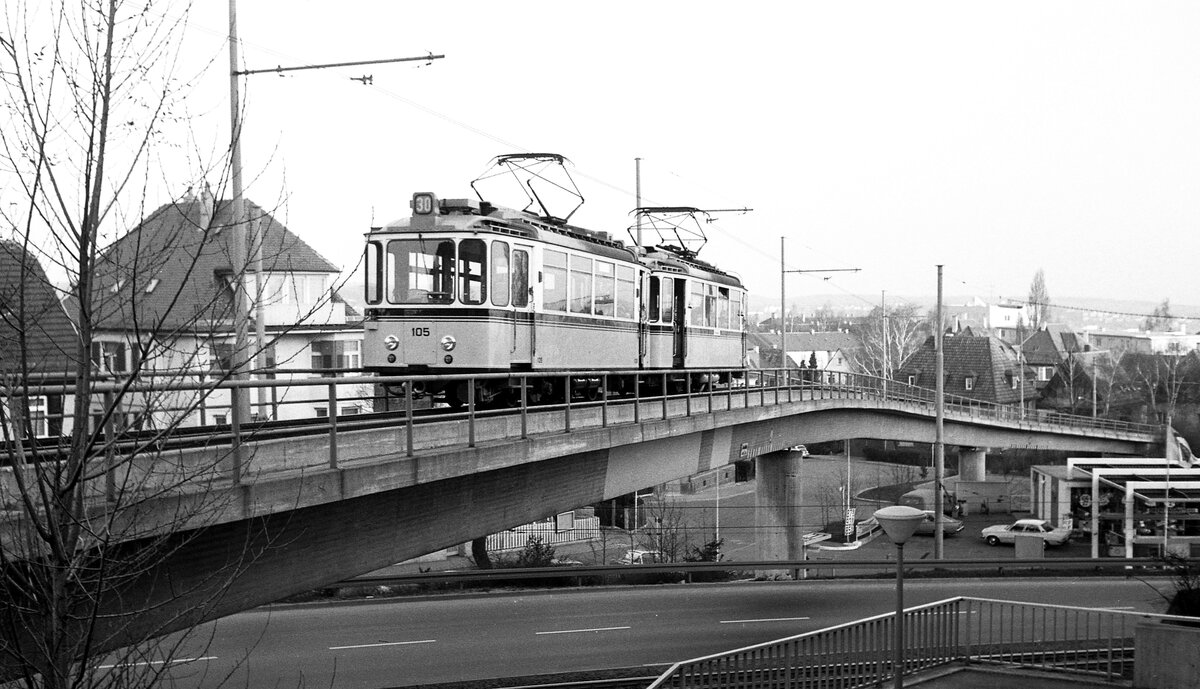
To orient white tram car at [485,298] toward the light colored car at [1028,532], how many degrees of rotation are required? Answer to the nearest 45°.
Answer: approximately 180°

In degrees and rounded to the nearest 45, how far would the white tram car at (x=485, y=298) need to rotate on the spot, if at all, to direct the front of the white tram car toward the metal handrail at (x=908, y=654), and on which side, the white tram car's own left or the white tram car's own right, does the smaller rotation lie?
approximately 45° to the white tram car's own left

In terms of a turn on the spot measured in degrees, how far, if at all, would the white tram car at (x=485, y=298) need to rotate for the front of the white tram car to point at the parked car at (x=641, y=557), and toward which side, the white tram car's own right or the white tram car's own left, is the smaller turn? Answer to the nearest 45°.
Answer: approximately 135° to the white tram car's own right

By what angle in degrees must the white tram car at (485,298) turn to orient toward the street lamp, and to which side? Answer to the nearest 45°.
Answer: approximately 90° to its left

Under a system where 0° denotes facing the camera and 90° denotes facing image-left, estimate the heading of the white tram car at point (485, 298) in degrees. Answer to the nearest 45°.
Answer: approximately 45°

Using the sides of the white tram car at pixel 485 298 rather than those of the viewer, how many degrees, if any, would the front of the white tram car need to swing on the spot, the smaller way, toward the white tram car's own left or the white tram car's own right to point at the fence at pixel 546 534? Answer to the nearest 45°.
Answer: approximately 135° to the white tram car's own right
